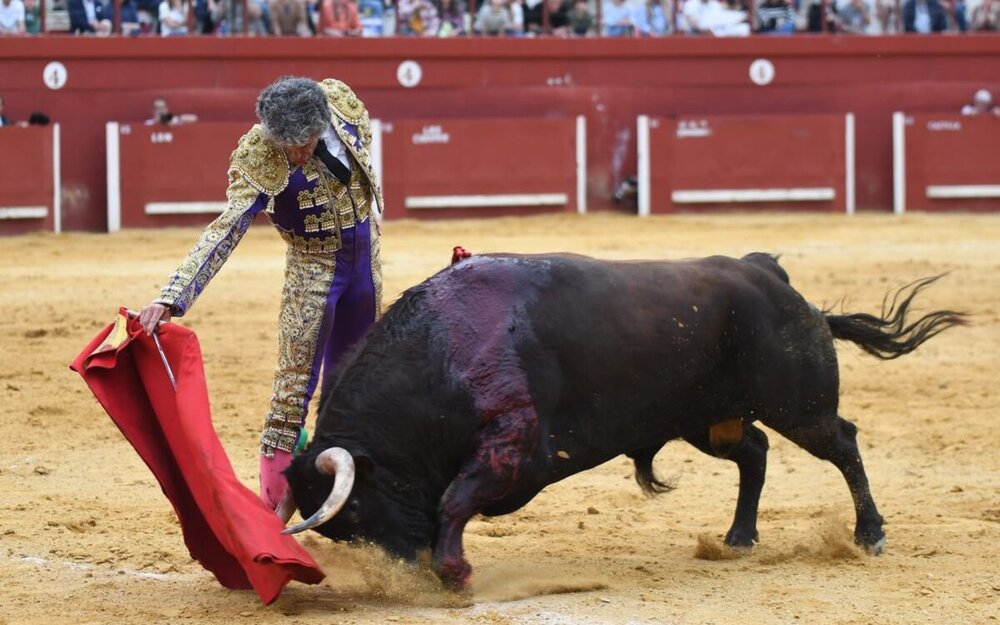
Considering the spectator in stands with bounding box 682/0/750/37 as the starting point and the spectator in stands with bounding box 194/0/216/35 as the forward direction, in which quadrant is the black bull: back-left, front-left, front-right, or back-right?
front-left

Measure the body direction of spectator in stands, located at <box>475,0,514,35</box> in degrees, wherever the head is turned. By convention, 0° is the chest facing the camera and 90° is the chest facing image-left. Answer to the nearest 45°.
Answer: approximately 0°

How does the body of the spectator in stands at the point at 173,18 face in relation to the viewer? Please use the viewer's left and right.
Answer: facing the viewer

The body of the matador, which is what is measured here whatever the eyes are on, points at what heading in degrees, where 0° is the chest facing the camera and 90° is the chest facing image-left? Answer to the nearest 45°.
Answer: approximately 315°

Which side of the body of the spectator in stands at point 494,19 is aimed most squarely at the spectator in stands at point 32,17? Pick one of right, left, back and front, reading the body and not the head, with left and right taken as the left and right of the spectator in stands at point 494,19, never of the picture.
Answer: right

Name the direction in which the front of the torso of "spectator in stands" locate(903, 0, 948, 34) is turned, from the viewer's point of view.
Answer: toward the camera

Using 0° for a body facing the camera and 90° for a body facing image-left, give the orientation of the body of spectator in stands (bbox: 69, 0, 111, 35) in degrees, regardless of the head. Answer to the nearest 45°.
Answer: approximately 0°

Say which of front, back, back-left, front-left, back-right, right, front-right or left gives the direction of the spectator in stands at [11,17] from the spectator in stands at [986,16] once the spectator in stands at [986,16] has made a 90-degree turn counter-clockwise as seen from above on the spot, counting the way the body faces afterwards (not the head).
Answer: back-right

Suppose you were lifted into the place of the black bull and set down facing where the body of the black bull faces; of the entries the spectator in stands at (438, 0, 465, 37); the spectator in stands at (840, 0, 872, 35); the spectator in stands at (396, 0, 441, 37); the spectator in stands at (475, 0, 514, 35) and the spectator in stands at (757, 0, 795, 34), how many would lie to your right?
5

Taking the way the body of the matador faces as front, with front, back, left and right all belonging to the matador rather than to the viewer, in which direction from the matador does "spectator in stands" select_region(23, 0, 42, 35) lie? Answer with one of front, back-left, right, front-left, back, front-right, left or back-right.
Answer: back-left

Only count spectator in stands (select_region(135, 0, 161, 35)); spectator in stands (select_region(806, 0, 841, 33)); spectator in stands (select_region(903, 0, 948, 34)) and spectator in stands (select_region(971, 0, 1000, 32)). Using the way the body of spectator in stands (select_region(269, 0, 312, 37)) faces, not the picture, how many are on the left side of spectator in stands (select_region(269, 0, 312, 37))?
3

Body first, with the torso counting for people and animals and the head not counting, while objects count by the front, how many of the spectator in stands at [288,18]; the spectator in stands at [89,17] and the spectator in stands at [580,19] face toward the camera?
3
